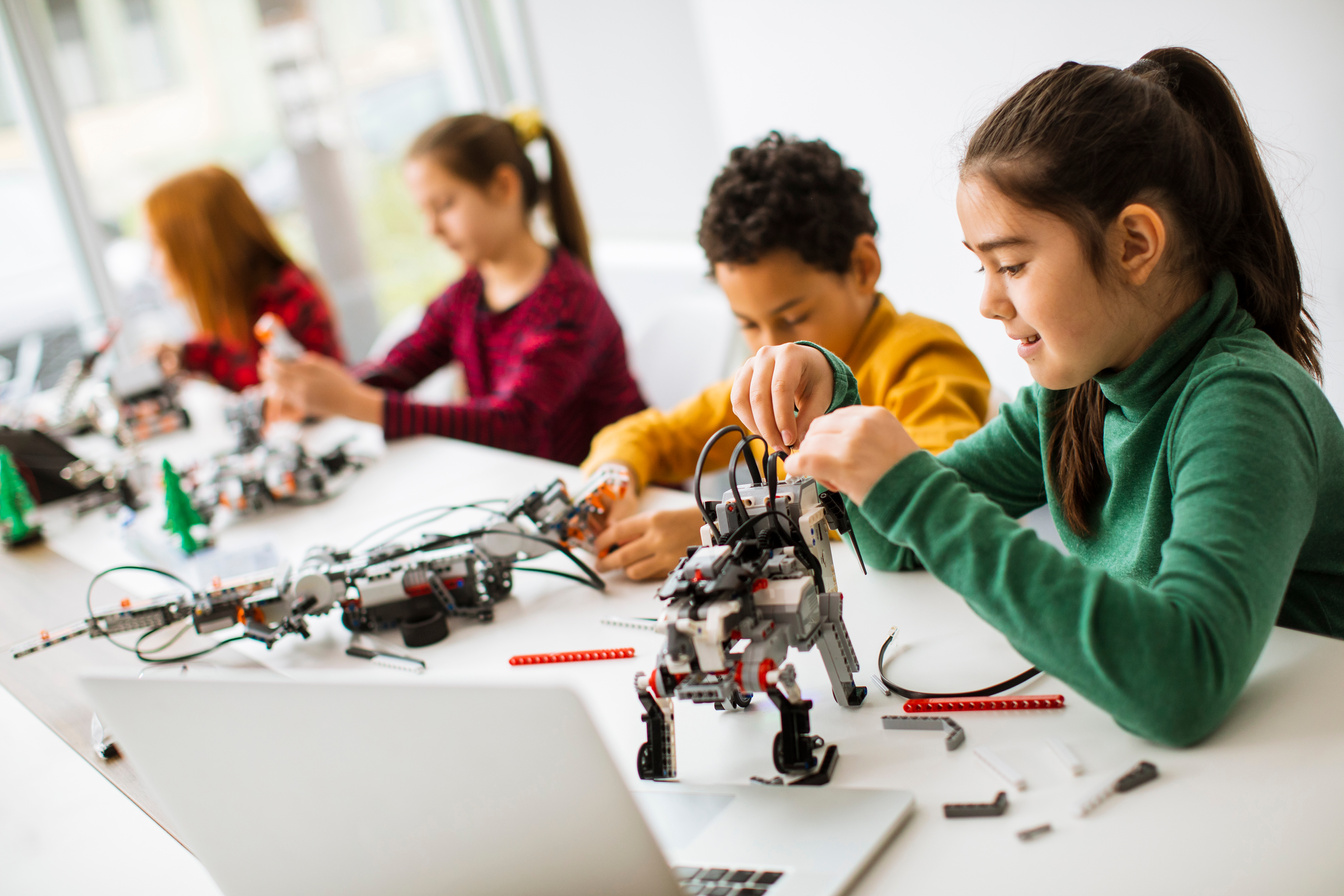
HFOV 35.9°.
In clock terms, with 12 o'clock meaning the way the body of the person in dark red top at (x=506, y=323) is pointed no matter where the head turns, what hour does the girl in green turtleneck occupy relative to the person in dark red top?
The girl in green turtleneck is roughly at 10 o'clock from the person in dark red top.

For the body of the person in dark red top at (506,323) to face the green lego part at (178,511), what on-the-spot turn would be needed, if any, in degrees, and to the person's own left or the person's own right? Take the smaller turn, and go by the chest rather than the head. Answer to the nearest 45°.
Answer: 0° — they already face it

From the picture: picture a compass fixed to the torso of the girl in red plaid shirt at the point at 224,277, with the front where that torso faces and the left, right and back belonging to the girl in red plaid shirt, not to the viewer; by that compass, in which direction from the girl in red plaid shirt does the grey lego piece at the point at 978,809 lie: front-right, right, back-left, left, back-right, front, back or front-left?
left

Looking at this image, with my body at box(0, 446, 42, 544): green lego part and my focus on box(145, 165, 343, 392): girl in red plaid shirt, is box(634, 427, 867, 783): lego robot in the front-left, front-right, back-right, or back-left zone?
back-right

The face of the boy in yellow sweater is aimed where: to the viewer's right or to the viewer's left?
to the viewer's left

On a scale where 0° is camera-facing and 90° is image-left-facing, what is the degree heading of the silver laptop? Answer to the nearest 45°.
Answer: approximately 225°

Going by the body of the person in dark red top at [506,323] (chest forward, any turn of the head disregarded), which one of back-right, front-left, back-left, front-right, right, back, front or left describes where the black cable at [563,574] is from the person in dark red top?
front-left

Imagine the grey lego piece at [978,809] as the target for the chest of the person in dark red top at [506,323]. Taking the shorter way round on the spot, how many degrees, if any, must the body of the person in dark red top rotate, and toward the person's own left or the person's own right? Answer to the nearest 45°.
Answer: approximately 45° to the person's own left

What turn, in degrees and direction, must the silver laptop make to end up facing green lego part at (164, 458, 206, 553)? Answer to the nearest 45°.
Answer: approximately 45° to its left

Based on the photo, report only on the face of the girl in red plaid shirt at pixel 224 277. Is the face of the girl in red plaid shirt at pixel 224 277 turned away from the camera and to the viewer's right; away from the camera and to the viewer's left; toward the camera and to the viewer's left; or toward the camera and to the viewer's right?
away from the camera and to the viewer's left

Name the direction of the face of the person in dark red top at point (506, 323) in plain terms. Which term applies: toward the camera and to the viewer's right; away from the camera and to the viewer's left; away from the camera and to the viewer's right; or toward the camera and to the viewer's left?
toward the camera and to the viewer's left
